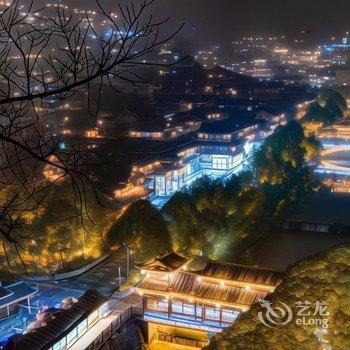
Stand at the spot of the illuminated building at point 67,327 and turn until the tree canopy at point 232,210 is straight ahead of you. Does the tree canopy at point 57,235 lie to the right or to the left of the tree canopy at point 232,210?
left

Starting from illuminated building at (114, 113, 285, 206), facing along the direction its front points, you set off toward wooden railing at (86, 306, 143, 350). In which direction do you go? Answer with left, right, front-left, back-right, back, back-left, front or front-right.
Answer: front-right

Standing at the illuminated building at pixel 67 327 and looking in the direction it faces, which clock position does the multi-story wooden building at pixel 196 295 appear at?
The multi-story wooden building is roughly at 10 o'clock from the illuminated building.

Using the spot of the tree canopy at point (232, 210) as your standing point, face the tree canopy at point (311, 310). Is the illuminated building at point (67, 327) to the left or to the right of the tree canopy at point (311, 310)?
right

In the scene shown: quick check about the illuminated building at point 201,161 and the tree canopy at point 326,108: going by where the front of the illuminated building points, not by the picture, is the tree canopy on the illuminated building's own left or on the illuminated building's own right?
on the illuminated building's own left

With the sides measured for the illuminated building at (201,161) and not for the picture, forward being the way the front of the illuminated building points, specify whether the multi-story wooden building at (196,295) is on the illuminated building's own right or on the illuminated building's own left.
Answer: on the illuminated building's own right

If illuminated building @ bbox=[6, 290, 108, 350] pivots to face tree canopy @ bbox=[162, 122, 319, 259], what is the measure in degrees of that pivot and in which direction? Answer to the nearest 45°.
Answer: approximately 90° to its left

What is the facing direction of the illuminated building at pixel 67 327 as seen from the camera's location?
facing the viewer and to the right of the viewer

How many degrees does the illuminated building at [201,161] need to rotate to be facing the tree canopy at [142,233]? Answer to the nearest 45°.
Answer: approximately 45° to its right
